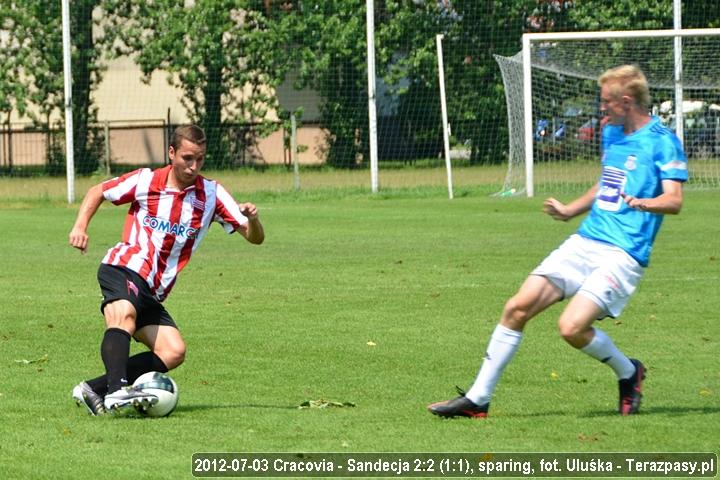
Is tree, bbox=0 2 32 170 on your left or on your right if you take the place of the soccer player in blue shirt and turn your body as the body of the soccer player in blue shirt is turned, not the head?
on your right

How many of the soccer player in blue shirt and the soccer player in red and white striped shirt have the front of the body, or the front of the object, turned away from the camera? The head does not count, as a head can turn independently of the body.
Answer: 0

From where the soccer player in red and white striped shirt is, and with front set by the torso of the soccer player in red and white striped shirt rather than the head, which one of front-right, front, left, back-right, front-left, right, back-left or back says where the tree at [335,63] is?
back-left

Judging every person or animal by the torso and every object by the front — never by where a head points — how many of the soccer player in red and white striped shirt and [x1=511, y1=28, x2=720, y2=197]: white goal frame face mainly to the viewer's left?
0

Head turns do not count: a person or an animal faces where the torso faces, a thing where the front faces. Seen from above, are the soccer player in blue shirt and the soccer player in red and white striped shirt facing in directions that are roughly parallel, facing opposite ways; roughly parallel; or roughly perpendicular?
roughly perpendicular

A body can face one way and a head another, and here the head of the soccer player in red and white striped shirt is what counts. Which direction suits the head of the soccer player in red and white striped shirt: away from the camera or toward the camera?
toward the camera

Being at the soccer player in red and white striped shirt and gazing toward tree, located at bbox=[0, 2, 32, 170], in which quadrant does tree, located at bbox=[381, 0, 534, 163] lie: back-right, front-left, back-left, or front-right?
front-right

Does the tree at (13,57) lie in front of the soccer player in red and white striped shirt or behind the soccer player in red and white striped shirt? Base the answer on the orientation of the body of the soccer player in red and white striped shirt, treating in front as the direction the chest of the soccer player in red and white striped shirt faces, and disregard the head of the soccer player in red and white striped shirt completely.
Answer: behind

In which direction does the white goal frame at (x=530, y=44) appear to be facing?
toward the camera

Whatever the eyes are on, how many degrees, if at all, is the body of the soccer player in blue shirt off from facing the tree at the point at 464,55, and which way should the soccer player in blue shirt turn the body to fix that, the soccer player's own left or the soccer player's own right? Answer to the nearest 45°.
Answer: approximately 135° to the soccer player's own right

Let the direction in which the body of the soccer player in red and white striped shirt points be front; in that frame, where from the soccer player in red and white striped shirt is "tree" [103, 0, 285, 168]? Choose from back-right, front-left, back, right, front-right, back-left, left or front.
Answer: back-left

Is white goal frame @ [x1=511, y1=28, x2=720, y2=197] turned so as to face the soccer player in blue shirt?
yes

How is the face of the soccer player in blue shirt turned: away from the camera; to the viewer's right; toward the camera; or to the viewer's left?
to the viewer's left

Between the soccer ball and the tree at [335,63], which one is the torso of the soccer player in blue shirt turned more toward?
the soccer ball

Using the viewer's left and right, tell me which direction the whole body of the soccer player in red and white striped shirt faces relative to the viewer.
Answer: facing the viewer and to the right of the viewer
